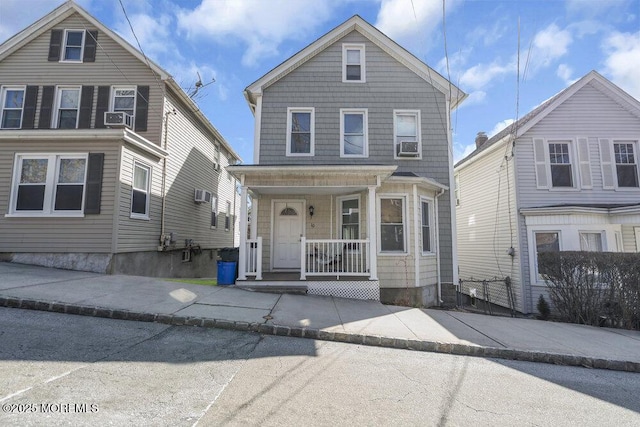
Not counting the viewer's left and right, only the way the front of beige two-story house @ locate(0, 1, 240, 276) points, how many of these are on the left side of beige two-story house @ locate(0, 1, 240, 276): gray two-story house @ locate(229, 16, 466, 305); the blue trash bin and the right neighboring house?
3

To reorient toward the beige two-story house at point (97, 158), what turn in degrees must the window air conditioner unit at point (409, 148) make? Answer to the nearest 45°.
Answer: approximately 90° to its right

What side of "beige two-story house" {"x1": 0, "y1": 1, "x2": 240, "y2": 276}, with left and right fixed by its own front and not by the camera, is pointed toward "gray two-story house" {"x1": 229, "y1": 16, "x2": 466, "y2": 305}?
left

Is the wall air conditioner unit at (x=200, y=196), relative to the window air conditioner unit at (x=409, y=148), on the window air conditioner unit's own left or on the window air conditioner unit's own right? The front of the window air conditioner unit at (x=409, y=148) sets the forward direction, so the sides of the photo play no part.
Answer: on the window air conditioner unit's own right

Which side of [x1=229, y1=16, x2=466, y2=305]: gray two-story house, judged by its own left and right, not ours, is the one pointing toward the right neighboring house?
left

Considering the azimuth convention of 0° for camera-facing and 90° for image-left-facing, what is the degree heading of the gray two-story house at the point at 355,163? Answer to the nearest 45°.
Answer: approximately 0°

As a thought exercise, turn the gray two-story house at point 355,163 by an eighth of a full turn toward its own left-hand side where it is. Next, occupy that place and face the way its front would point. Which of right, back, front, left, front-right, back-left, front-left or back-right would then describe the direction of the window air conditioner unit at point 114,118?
back-right
